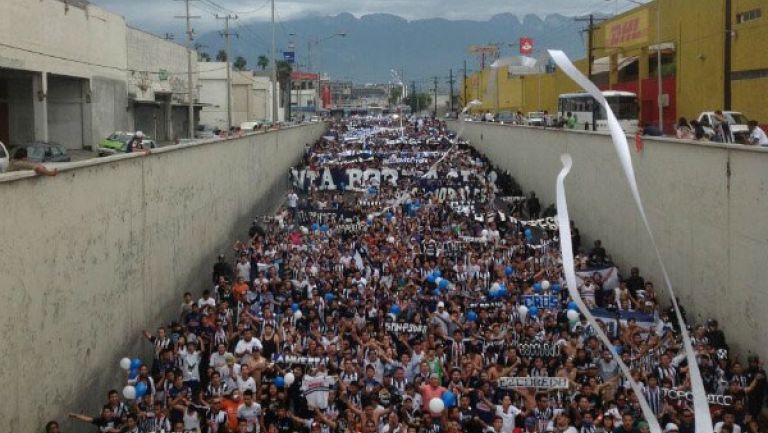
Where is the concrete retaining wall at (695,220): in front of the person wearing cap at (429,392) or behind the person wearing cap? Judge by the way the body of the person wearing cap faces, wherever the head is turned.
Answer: behind

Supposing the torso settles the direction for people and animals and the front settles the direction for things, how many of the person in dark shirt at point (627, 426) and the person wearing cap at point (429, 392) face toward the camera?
2

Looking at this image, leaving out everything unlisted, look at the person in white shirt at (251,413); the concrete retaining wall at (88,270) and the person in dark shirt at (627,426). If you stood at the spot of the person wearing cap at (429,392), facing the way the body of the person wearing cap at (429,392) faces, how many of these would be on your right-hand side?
2

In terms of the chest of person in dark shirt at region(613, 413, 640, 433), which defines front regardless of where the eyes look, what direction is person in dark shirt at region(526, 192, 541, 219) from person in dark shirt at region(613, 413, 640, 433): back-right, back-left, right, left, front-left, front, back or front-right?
back

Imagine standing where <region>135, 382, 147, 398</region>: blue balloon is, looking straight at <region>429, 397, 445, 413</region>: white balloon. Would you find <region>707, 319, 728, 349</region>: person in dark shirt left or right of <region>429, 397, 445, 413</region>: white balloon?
left

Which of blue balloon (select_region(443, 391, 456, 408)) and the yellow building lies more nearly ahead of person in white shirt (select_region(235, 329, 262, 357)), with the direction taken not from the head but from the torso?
the blue balloon

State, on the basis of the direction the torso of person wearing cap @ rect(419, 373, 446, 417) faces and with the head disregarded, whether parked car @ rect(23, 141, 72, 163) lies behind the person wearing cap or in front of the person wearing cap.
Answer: behind

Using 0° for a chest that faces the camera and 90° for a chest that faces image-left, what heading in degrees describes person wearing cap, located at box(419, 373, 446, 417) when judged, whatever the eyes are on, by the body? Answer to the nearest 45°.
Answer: approximately 0°

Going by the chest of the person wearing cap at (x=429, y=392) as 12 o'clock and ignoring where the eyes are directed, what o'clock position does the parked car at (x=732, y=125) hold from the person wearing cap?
The parked car is roughly at 7 o'clock from the person wearing cap.

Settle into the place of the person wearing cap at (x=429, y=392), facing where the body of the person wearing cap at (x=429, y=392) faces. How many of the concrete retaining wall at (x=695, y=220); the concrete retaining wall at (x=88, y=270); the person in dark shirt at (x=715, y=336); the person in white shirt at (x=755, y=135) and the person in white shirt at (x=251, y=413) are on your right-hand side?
2

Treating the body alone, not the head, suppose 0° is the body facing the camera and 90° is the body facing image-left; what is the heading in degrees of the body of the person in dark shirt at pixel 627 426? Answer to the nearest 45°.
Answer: approximately 0°

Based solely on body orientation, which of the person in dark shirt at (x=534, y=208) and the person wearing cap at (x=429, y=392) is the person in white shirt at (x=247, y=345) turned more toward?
the person wearing cap
